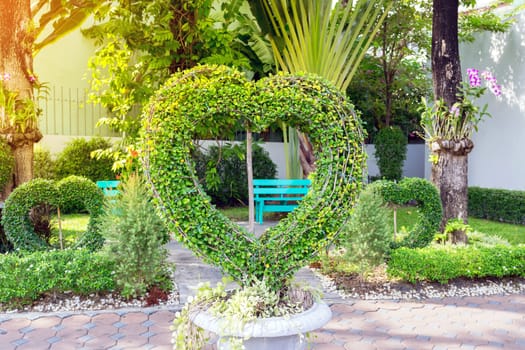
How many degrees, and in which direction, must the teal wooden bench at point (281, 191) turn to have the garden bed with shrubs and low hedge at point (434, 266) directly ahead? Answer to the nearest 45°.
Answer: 0° — it already faces it

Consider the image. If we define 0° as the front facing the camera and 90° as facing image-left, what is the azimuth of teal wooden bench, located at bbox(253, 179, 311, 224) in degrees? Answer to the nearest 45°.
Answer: approximately 0°

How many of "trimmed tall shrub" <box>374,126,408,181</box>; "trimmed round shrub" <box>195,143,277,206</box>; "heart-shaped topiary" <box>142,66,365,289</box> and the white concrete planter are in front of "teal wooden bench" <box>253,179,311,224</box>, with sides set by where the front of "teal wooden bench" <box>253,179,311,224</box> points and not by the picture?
2

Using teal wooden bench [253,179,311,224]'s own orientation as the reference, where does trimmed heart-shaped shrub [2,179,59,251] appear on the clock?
The trimmed heart-shaped shrub is roughly at 1 o'clock from the teal wooden bench.

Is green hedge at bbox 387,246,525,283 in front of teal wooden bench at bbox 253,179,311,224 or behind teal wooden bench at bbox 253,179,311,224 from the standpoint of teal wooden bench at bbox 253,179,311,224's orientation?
in front

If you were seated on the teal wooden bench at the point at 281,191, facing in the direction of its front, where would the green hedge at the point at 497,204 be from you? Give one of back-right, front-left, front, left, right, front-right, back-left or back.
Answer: left

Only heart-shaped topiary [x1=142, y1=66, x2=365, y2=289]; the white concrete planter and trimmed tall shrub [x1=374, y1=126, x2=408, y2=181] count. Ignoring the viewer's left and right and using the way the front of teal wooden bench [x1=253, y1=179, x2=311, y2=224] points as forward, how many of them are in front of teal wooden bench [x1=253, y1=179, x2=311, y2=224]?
2

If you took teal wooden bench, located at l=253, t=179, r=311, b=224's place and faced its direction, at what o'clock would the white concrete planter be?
The white concrete planter is roughly at 12 o'clock from the teal wooden bench.

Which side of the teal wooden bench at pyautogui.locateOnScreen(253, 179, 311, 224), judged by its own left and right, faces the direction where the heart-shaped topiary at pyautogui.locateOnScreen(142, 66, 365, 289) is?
front

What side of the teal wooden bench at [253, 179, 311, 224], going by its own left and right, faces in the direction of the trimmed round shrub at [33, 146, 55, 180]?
right

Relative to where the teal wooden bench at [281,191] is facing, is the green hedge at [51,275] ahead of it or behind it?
ahead

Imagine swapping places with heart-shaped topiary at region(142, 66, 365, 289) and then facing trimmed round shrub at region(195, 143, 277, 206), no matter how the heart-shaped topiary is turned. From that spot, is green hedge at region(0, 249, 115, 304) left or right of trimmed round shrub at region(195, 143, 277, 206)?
left
